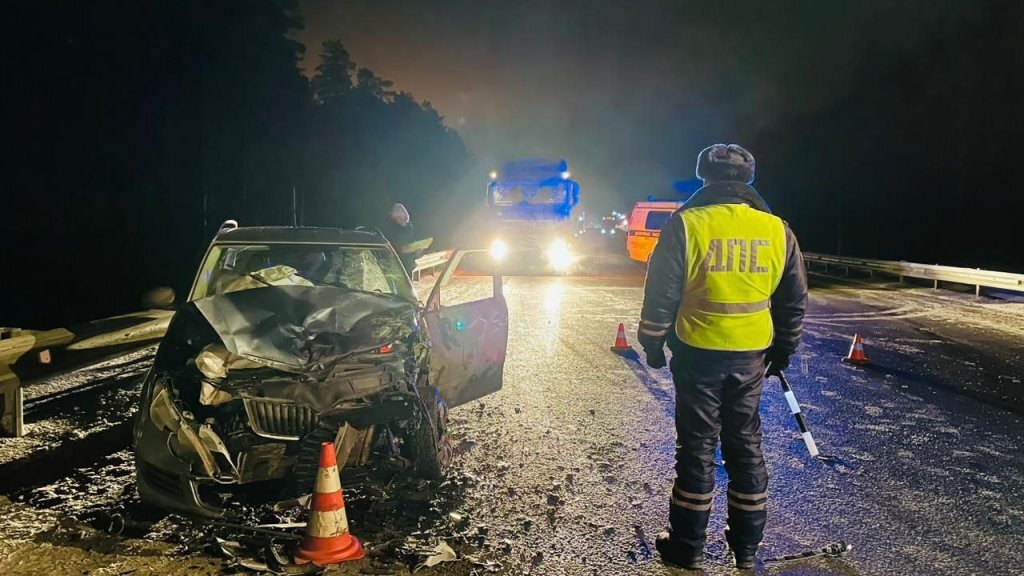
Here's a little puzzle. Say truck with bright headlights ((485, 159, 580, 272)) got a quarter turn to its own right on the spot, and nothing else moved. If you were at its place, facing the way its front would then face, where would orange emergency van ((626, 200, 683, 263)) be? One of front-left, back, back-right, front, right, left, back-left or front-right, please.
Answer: back

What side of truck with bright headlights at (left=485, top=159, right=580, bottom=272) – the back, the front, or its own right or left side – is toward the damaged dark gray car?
front

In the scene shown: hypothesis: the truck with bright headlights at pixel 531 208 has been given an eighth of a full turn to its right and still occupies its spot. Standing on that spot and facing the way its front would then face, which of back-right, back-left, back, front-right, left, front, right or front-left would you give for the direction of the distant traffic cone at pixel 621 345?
front-left

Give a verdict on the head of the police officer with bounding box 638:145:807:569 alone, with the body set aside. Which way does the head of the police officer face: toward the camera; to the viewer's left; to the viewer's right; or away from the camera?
away from the camera

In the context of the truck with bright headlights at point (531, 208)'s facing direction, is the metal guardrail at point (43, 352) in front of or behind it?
in front

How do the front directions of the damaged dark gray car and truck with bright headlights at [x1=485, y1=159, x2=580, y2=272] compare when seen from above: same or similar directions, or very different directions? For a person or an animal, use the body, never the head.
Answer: same or similar directions

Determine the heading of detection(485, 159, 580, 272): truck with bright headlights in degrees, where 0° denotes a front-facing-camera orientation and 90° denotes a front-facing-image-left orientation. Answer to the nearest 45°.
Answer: approximately 0°

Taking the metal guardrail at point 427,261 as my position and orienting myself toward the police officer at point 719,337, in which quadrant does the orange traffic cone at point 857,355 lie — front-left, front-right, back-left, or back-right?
front-left

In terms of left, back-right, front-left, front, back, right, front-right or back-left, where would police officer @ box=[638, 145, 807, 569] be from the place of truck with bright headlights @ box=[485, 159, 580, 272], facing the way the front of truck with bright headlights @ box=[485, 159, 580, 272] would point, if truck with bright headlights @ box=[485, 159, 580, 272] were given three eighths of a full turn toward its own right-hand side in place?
back-left

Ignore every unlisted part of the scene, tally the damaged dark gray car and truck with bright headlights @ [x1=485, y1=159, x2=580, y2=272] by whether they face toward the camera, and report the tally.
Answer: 2

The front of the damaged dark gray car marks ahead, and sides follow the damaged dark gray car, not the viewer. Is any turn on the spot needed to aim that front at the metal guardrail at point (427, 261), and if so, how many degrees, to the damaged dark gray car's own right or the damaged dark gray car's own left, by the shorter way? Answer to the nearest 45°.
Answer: approximately 180°

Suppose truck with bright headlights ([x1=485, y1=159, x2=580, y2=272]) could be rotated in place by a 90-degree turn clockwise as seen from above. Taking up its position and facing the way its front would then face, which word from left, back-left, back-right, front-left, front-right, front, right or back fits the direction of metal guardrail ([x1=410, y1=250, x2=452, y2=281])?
front-left

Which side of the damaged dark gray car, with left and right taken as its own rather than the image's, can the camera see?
front

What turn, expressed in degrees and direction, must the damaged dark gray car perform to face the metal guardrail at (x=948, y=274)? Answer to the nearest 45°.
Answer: approximately 135° to its left

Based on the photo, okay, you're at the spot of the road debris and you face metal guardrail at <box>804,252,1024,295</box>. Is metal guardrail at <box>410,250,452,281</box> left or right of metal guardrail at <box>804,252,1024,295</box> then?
left
